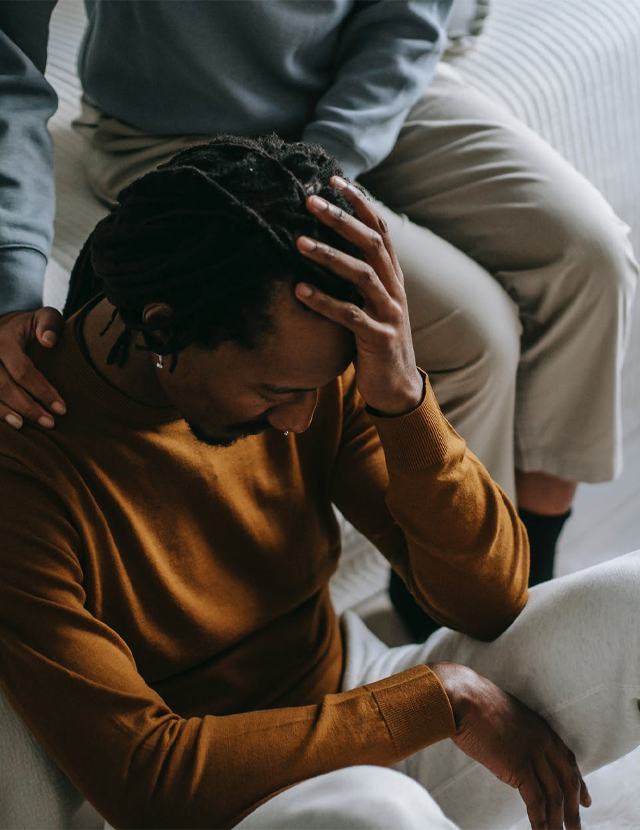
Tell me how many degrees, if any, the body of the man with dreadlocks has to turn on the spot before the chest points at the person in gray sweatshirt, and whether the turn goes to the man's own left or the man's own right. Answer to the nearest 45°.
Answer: approximately 135° to the man's own left

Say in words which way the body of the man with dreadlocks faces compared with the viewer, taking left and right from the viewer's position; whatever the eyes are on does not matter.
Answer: facing the viewer and to the right of the viewer

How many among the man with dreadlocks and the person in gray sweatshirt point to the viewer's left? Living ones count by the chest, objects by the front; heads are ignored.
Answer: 0

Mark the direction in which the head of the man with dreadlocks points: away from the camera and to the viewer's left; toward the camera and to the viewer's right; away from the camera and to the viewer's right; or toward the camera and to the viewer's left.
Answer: toward the camera and to the viewer's right
